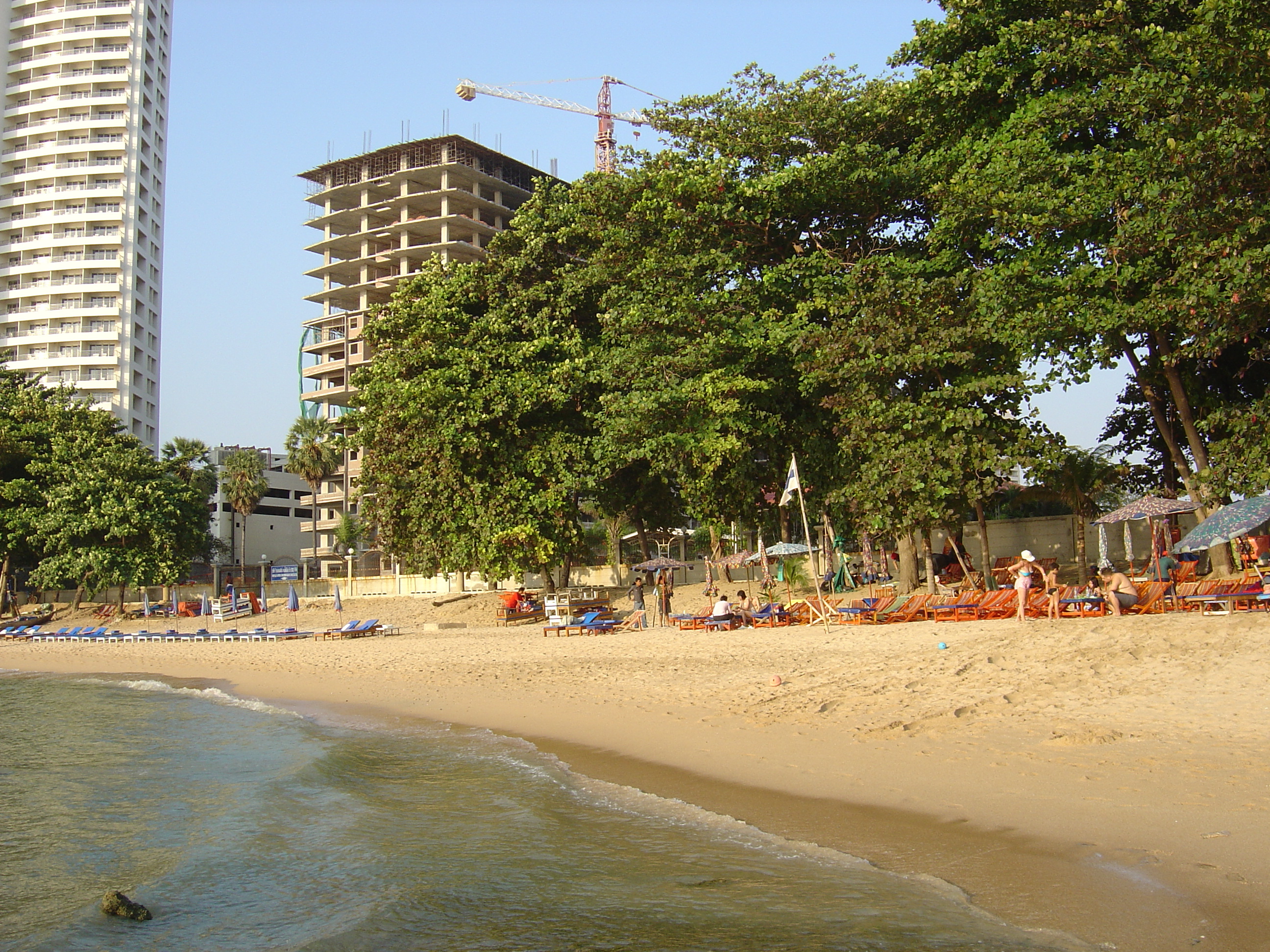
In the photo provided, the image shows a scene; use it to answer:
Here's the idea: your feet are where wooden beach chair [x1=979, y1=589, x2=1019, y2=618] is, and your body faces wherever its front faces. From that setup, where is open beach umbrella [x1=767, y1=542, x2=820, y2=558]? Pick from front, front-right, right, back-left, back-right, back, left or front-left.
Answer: right

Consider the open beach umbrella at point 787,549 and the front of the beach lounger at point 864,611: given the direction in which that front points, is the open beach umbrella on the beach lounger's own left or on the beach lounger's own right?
on the beach lounger's own right

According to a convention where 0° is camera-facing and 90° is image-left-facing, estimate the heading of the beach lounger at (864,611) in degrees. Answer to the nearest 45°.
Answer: approximately 45°

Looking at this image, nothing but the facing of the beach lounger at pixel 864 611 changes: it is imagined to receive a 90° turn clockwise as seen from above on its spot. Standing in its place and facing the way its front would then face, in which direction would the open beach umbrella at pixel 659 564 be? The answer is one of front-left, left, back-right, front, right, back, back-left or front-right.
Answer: front

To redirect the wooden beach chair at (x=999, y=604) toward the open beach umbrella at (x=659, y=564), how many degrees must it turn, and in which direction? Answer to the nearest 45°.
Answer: approximately 90° to its right

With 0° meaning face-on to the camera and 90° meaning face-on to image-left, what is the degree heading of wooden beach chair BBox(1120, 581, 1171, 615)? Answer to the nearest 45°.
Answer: approximately 45°

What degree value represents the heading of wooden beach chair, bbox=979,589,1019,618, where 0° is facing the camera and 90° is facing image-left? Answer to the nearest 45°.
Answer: approximately 45°

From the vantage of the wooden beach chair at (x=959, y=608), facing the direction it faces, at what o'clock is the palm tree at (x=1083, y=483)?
The palm tree is roughly at 5 o'clock from the wooden beach chair.
